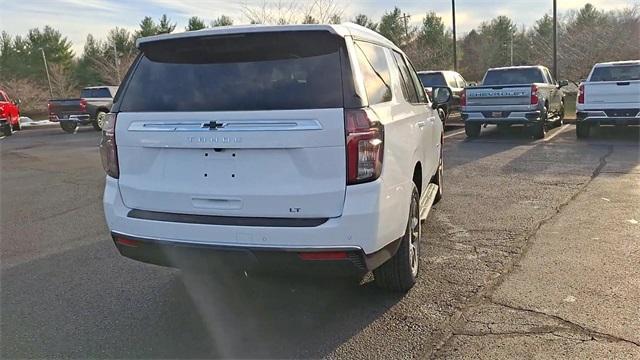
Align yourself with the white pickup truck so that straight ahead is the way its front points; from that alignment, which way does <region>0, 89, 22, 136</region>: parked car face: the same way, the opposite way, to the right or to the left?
to the right

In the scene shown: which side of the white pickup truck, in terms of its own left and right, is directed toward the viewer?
back

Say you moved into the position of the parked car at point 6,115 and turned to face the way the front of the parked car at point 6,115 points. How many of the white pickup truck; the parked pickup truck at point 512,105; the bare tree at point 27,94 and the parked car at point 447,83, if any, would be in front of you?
3

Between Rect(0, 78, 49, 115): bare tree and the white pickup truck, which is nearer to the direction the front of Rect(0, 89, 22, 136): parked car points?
the white pickup truck

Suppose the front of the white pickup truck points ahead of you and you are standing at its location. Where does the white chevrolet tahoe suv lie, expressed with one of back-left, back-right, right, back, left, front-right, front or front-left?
back

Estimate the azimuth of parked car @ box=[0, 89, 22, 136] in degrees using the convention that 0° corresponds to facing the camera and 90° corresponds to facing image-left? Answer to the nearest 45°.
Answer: approximately 315°

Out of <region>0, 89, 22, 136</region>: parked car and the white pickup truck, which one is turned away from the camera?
the white pickup truck

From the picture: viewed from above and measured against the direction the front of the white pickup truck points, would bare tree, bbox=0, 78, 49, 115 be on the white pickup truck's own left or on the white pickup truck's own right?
on the white pickup truck's own left

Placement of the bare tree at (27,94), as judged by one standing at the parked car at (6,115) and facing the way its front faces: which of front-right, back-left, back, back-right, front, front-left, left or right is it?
front

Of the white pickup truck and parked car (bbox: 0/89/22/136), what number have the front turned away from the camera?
1

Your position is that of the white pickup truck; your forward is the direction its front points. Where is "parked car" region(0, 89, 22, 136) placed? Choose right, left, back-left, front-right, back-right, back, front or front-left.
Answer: left
